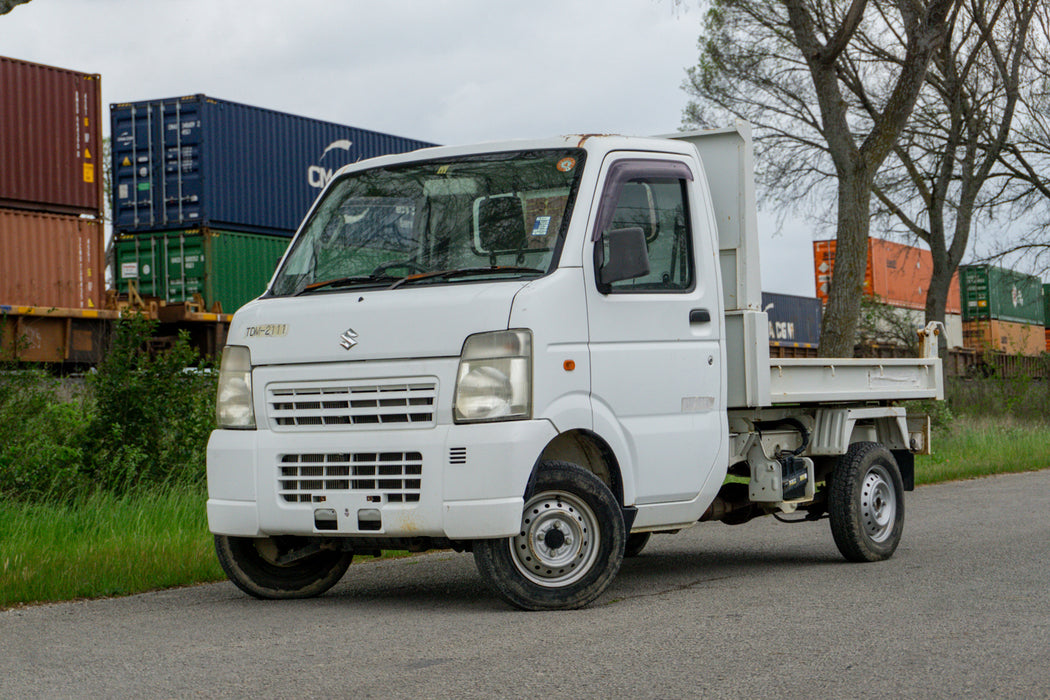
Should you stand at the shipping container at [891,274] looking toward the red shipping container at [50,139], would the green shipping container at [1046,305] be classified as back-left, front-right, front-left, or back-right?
back-left

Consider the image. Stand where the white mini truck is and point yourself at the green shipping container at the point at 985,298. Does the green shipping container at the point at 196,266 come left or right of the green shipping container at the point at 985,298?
left

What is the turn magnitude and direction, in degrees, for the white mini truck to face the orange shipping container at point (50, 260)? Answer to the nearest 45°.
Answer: approximately 90° to its right

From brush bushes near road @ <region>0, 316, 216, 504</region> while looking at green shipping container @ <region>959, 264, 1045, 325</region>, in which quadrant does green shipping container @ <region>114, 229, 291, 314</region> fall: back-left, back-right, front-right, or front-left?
front-left

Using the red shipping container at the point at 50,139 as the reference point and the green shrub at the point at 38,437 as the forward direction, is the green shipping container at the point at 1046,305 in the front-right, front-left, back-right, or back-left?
back-left

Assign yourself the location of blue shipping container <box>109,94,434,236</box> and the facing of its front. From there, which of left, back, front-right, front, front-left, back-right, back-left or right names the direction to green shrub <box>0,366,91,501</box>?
front-left

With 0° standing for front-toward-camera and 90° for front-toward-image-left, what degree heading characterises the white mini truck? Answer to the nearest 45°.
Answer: approximately 45°

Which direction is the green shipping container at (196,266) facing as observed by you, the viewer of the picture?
facing the viewer and to the left of the viewer

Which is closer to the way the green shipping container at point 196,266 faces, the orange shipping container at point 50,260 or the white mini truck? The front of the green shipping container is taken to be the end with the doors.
the orange shipping container

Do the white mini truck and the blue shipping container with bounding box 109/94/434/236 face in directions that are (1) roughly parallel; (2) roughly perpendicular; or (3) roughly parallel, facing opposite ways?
roughly parallel
